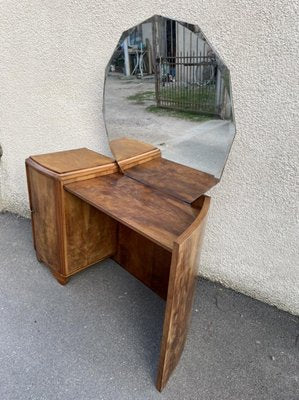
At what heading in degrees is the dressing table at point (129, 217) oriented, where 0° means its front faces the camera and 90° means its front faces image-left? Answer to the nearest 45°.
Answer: approximately 45°
